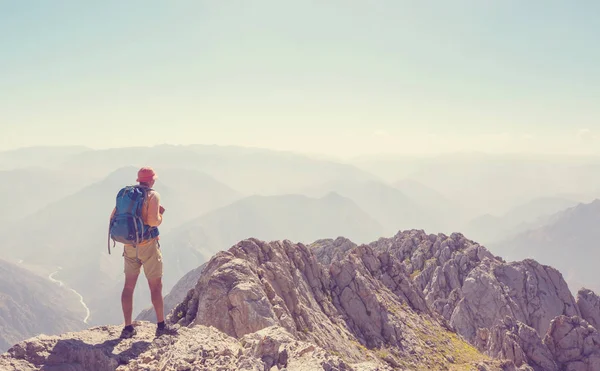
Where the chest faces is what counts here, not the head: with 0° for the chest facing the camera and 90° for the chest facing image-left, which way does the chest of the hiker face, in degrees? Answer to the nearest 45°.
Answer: approximately 225°

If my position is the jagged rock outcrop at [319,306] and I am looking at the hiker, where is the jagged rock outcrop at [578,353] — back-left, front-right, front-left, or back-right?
back-left
